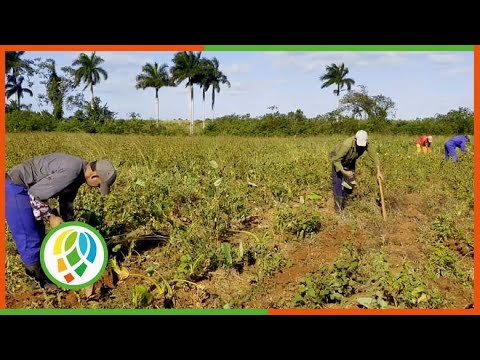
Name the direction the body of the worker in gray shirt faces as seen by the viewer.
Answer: to the viewer's right

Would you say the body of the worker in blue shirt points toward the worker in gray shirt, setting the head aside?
no

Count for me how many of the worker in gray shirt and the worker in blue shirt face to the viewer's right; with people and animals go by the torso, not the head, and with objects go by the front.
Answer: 2

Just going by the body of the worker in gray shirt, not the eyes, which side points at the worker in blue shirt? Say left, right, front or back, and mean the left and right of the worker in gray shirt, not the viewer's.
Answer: front

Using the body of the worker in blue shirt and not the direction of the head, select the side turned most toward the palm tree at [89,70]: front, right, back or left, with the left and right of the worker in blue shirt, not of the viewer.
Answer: back

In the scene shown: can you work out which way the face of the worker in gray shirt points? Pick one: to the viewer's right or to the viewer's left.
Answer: to the viewer's right

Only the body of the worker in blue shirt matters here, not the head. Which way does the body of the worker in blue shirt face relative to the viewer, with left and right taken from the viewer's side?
facing to the right of the viewer

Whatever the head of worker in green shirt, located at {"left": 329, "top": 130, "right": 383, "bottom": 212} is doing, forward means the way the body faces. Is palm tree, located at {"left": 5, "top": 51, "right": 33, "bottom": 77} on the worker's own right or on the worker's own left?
on the worker's own right

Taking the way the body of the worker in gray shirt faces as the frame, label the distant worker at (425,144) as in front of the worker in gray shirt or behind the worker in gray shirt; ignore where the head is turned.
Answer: in front

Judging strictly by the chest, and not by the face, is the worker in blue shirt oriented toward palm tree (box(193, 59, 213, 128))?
no

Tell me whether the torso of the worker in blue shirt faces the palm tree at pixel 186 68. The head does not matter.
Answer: no
